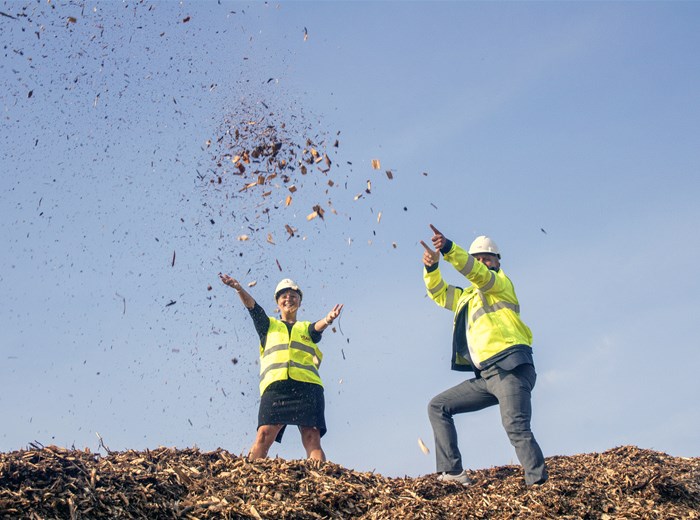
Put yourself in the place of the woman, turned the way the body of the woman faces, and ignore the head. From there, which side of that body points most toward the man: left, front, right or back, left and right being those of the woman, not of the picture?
left

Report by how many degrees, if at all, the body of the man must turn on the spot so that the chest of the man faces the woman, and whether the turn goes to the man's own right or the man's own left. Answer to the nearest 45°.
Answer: approximately 45° to the man's own right

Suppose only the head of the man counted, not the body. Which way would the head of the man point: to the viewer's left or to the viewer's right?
to the viewer's left

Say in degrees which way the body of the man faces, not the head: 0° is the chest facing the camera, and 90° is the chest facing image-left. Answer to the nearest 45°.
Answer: approximately 45°
